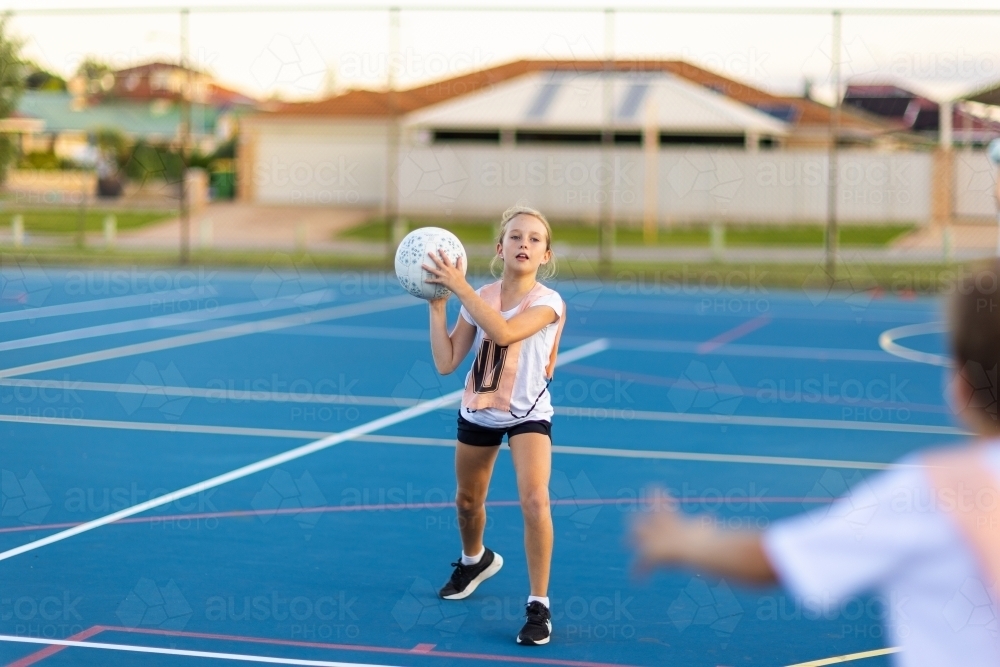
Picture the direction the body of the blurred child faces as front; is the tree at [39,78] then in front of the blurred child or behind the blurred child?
in front

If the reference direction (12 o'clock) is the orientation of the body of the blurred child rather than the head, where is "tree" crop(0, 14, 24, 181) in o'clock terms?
The tree is roughly at 11 o'clock from the blurred child.

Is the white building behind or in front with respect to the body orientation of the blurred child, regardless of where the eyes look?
in front

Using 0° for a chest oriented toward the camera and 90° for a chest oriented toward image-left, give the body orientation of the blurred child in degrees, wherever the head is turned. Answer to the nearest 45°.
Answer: approximately 180°

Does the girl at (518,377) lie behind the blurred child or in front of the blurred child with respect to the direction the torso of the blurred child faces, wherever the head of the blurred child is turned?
in front

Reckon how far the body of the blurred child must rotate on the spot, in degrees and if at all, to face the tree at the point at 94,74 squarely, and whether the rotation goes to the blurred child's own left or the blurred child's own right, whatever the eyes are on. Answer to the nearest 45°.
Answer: approximately 45° to the blurred child's own left

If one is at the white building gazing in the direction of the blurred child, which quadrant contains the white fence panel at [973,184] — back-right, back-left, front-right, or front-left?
front-left
